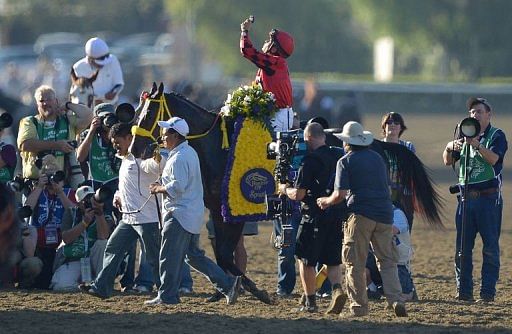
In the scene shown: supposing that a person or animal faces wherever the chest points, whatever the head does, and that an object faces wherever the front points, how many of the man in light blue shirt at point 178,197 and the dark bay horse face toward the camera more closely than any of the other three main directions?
0

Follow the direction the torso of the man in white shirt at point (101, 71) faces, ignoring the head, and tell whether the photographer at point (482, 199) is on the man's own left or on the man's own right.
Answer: on the man's own left

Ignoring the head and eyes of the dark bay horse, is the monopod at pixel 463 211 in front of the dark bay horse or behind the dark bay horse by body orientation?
behind

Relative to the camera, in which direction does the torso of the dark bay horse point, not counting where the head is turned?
to the viewer's left

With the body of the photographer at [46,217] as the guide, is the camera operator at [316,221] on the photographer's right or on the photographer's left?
on the photographer's left

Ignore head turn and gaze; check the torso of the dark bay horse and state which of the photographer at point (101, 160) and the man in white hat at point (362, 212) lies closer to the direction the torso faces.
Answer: the photographer

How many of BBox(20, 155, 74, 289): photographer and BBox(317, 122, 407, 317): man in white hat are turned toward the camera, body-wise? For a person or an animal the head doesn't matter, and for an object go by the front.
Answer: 1

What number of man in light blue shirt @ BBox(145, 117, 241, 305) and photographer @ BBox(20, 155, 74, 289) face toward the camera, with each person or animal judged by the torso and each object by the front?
1

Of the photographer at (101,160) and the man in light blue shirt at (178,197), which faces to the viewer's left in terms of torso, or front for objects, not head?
the man in light blue shirt

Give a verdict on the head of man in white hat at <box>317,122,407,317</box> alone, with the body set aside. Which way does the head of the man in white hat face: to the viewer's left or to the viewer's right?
to the viewer's left
